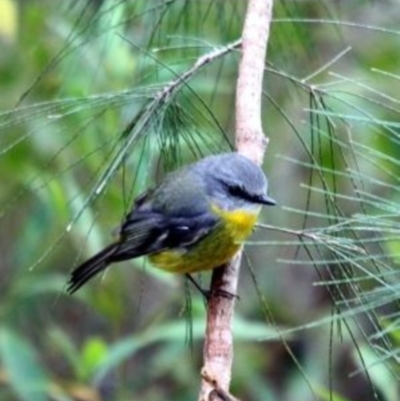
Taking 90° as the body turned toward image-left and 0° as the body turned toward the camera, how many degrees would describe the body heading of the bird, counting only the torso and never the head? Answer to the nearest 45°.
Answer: approximately 270°
